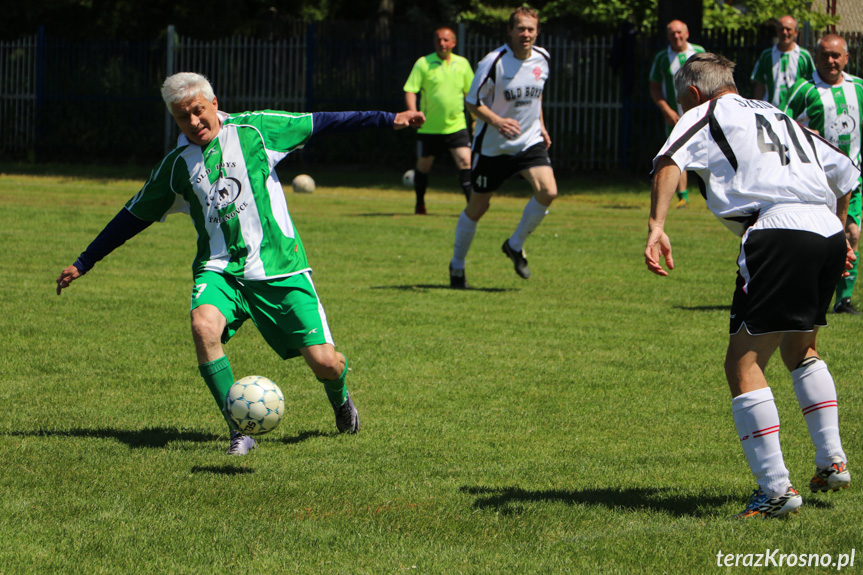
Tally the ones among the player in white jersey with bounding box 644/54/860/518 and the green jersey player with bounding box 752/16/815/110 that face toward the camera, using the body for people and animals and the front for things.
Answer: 1

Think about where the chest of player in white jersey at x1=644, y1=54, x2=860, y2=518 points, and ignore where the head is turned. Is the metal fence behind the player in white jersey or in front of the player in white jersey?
in front

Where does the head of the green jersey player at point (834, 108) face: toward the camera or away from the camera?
toward the camera

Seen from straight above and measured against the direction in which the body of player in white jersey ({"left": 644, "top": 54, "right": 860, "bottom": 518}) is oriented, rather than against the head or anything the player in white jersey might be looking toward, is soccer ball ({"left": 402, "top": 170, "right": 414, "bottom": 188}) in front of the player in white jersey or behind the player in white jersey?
in front

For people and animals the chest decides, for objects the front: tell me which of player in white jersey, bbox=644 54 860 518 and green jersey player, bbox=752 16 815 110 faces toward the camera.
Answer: the green jersey player

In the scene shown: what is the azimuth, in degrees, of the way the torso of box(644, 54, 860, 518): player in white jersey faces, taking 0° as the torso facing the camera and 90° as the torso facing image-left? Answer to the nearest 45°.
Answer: approximately 135°

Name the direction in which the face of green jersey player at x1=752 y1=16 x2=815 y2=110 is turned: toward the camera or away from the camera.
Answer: toward the camera

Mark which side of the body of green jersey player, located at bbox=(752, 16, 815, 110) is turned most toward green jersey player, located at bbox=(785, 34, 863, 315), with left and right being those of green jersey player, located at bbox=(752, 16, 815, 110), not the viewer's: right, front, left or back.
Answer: front

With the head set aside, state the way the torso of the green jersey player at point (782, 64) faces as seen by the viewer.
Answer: toward the camera

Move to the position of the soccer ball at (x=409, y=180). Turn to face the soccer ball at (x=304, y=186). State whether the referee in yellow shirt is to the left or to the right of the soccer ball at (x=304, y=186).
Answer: left

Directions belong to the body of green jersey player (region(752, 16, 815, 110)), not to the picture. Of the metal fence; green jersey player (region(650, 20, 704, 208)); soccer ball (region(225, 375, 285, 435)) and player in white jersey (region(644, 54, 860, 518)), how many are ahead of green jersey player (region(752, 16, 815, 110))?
2
